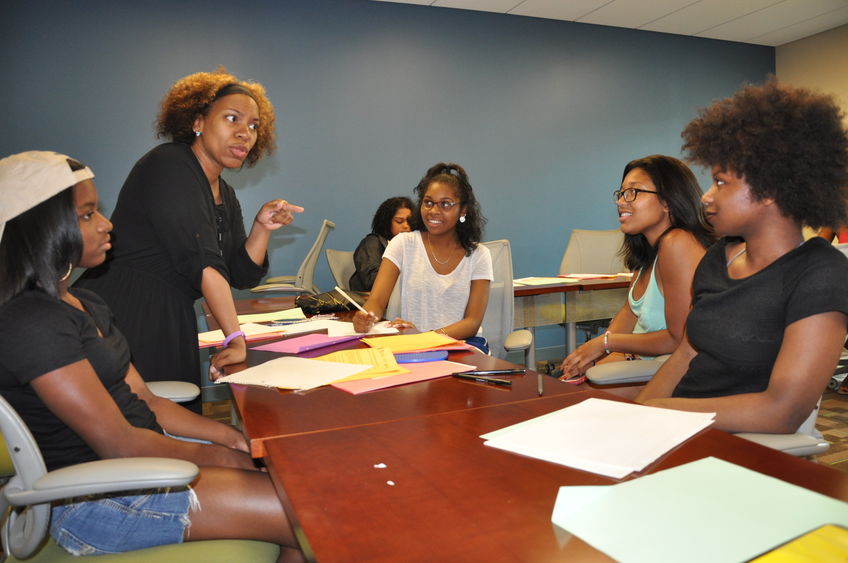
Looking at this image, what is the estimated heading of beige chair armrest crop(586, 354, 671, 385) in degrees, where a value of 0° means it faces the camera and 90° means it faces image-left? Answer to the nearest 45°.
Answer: approximately 90°

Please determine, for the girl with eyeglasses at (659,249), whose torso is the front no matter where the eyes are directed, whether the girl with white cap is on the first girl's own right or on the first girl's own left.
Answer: on the first girl's own left

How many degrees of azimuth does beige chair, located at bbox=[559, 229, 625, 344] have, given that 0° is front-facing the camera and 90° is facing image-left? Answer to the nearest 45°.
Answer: approximately 0°

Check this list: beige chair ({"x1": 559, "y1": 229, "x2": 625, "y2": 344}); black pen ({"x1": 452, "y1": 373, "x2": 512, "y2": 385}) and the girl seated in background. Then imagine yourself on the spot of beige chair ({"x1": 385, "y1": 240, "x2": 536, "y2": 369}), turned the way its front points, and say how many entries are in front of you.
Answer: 1

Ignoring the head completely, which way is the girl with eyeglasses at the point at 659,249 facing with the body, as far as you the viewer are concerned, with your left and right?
facing to the left of the viewer

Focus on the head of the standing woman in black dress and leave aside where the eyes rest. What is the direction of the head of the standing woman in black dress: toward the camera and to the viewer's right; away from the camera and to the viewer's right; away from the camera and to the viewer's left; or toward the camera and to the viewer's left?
toward the camera and to the viewer's right

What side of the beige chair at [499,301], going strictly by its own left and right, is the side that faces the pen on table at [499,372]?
front

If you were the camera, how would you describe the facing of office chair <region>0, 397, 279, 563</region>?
facing to the right of the viewer

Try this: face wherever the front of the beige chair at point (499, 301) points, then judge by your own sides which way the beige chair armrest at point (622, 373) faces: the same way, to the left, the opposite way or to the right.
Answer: to the right

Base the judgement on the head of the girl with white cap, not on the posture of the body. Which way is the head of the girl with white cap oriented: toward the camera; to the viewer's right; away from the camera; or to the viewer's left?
to the viewer's right
